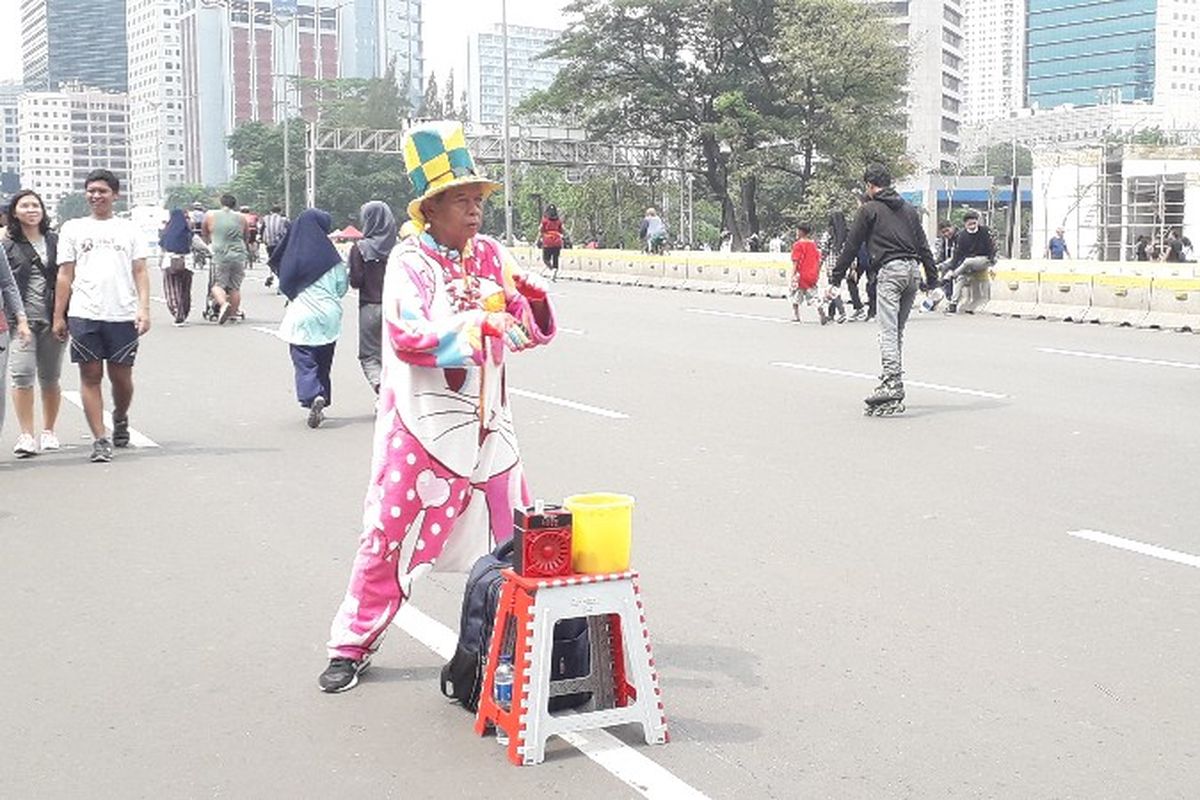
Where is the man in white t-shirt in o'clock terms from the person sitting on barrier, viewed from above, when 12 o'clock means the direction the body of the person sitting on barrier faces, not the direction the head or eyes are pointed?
The man in white t-shirt is roughly at 11 o'clock from the person sitting on barrier.

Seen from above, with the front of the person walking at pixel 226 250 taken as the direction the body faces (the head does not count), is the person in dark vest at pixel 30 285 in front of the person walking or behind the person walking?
behind

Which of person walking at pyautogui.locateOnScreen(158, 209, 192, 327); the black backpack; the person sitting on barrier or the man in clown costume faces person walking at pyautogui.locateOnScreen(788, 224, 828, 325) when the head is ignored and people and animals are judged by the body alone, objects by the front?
the person sitting on barrier

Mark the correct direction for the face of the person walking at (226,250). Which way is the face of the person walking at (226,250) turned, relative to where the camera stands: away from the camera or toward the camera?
away from the camera

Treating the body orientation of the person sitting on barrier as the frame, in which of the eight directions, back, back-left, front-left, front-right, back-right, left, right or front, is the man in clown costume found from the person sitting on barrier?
front-left

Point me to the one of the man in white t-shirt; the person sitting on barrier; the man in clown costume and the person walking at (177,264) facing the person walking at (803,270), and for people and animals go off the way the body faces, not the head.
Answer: the person sitting on barrier

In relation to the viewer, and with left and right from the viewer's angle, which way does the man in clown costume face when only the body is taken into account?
facing the viewer and to the right of the viewer

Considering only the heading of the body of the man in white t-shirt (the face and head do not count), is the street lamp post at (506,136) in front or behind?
behind

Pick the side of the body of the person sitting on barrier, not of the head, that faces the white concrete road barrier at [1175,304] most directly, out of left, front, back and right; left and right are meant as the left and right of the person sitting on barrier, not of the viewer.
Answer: left

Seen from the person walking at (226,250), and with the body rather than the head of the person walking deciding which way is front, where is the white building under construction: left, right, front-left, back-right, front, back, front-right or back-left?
front-right

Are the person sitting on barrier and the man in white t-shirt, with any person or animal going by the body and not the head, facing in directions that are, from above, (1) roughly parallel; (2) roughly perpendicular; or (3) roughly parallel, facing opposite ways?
roughly perpendicular

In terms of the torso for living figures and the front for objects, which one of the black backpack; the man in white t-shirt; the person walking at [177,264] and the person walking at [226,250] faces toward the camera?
the man in white t-shirt

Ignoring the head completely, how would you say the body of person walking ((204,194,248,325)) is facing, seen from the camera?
away from the camera
